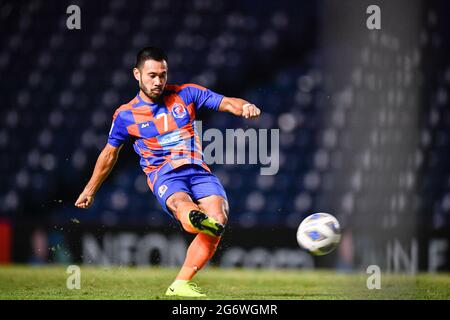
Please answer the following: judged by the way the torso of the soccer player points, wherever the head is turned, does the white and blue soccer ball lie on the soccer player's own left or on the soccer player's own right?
on the soccer player's own left

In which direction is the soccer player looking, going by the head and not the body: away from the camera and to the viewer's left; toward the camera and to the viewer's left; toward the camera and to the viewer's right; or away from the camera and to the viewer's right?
toward the camera and to the viewer's right

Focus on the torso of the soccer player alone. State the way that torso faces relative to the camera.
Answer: toward the camera
